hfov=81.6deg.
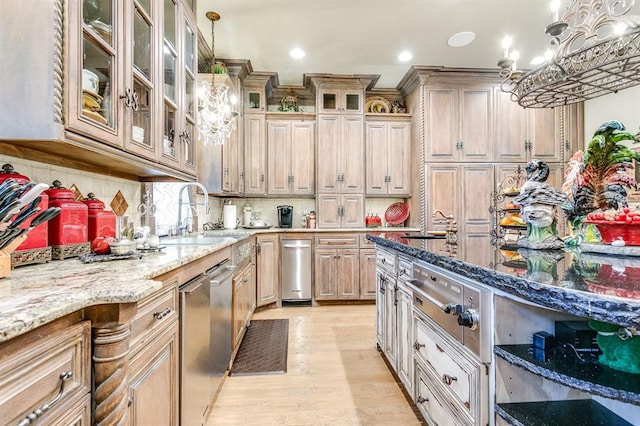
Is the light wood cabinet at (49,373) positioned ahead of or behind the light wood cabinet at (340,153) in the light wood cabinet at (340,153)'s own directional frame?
ahead

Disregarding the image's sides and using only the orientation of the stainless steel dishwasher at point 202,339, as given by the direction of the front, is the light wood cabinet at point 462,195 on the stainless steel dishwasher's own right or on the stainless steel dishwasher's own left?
on the stainless steel dishwasher's own left

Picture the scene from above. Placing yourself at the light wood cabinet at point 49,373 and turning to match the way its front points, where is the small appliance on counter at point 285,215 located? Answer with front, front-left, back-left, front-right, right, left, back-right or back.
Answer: left

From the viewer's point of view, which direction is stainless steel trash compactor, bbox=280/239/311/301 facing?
toward the camera

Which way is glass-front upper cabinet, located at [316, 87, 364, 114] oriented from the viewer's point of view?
toward the camera

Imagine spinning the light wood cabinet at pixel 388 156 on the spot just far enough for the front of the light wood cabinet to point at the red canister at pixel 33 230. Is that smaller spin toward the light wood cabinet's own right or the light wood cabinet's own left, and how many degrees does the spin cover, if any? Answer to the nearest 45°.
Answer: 0° — it already faces it

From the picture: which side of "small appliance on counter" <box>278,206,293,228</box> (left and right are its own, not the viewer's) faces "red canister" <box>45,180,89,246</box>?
front

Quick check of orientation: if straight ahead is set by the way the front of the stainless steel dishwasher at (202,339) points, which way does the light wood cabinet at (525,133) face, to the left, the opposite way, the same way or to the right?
to the right

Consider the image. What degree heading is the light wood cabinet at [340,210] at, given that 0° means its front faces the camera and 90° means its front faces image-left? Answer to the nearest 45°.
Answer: approximately 0°

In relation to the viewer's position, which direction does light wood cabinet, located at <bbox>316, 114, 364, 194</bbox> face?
facing the viewer

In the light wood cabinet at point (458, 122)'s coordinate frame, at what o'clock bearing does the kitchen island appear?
The kitchen island is roughly at 12 o'clock from the light wood cabinet.

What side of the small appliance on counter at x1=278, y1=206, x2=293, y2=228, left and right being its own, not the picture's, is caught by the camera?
front
